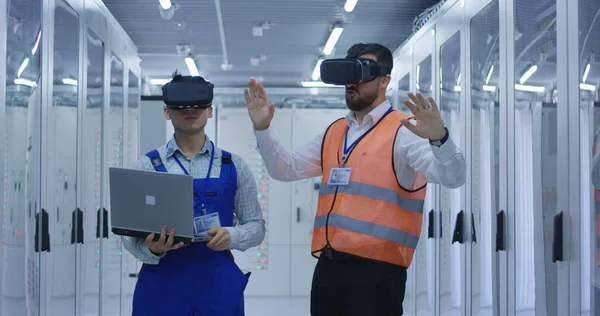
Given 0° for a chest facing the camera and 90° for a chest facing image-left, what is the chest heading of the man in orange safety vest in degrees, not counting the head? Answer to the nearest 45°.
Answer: approximately 45°

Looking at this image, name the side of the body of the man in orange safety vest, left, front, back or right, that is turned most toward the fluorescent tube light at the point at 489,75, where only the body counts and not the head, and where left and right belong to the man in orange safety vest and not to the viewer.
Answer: back

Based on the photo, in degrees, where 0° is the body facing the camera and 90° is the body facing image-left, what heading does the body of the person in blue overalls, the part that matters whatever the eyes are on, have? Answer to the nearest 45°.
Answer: approximately 0°

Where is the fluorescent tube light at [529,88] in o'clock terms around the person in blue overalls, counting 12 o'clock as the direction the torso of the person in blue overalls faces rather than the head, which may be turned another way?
The fluorescent tube light is roughly at 9 o'clock from the person in blue overalls.

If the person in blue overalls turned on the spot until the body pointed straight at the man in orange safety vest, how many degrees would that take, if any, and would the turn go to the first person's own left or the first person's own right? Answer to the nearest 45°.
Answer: approximately 90° to the first person's own left
